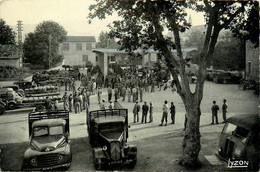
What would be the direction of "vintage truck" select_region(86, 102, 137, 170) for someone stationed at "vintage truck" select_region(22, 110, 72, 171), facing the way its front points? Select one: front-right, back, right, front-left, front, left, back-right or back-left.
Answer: left

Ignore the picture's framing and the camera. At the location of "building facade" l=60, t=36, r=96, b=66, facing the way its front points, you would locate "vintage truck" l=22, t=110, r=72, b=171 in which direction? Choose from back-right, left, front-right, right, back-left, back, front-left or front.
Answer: front

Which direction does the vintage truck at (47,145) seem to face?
toward the camera

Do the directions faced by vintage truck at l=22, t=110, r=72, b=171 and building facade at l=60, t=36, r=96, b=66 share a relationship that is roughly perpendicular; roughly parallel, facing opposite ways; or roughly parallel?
roughly parallel

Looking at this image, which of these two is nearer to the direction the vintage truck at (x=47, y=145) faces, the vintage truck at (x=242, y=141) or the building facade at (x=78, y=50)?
the vintage truck at (x=242, y=141)

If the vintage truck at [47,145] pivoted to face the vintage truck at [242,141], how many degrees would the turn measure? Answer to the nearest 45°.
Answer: approximately 90° to its left

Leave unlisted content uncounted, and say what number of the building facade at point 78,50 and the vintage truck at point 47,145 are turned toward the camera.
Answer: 2

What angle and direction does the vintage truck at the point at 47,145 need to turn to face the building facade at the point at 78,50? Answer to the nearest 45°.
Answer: approximately 180°

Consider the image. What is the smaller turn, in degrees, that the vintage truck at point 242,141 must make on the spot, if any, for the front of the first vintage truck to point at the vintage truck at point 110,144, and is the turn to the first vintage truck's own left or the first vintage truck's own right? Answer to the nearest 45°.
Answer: approximately 45° to the first vintage truck's own right

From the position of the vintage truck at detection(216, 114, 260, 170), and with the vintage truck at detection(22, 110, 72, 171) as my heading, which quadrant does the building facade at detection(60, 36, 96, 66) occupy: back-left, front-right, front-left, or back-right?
front-right

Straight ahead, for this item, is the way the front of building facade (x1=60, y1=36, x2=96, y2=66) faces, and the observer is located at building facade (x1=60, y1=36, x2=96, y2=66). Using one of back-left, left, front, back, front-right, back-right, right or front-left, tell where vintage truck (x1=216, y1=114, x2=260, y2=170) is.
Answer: front

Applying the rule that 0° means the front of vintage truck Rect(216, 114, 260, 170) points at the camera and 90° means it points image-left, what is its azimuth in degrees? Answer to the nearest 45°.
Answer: approximately 45°
